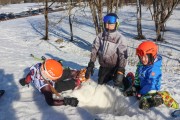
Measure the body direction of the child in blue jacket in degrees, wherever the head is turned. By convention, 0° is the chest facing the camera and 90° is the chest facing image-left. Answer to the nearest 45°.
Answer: approximately 45°

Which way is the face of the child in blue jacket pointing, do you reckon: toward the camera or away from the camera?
toward the camera

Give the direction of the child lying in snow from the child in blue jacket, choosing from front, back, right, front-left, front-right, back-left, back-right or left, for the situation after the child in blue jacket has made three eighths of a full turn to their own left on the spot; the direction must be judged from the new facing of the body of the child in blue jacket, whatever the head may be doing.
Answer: back

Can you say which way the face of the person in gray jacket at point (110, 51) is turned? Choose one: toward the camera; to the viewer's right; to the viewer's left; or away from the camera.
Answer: toward the camera

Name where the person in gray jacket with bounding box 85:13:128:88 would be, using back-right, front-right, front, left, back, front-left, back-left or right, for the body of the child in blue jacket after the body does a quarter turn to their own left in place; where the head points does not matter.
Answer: back
